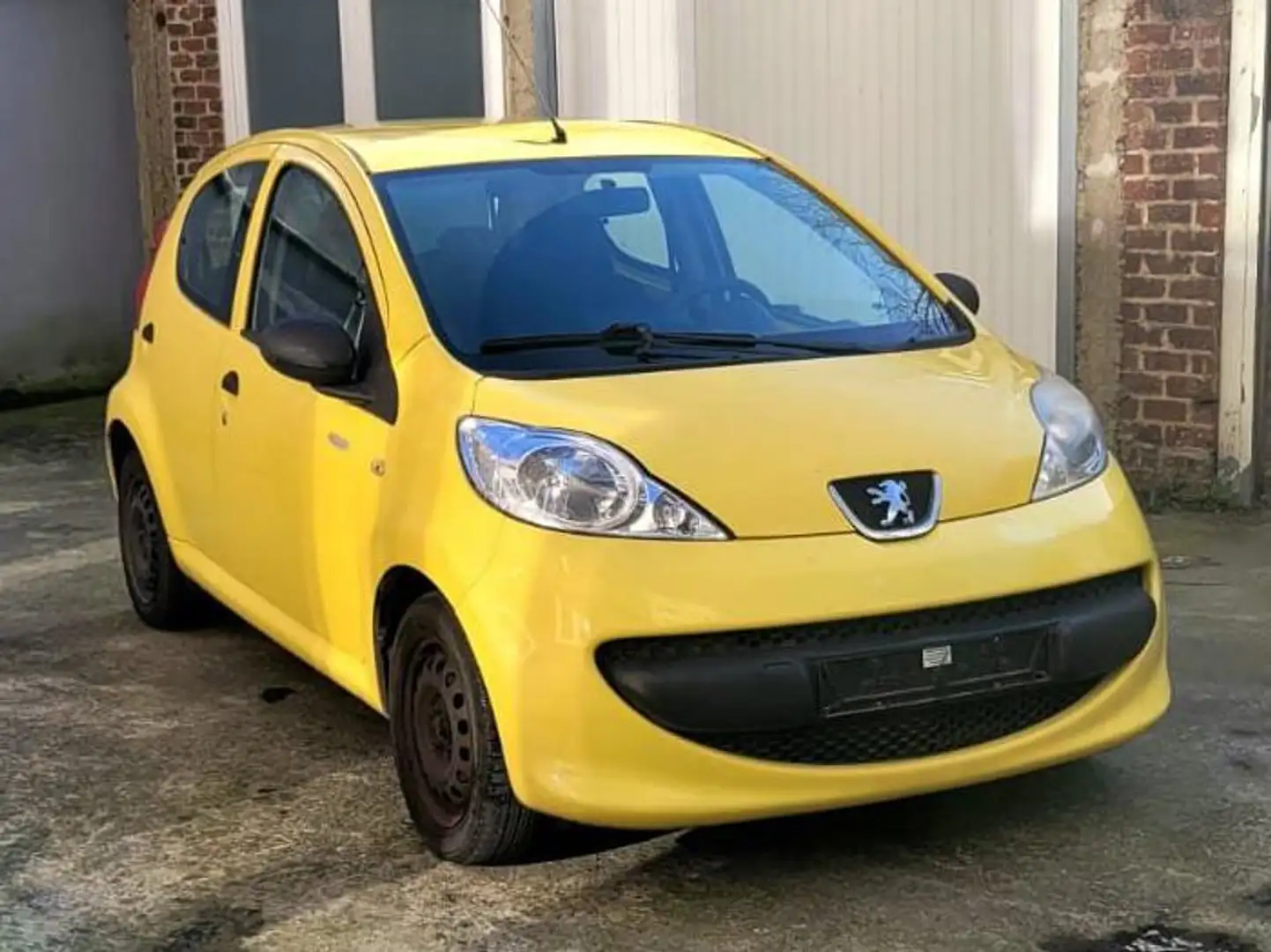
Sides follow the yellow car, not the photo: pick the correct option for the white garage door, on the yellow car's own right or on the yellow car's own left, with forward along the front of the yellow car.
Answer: on the yellow car's own left

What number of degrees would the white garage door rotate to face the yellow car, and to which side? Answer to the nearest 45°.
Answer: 0° — it already faces it

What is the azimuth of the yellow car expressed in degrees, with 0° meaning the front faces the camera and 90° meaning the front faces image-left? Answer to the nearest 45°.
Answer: approximately 315°

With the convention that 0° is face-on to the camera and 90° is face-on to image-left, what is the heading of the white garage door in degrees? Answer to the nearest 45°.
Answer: approximately 0°
